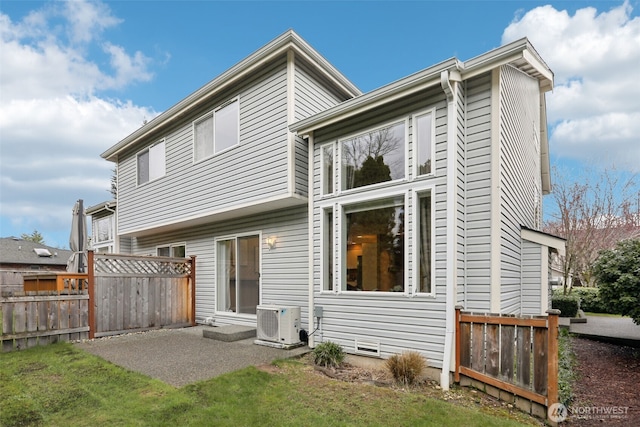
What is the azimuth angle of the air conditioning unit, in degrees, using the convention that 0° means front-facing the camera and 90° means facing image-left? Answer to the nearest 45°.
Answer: approximately 45°
